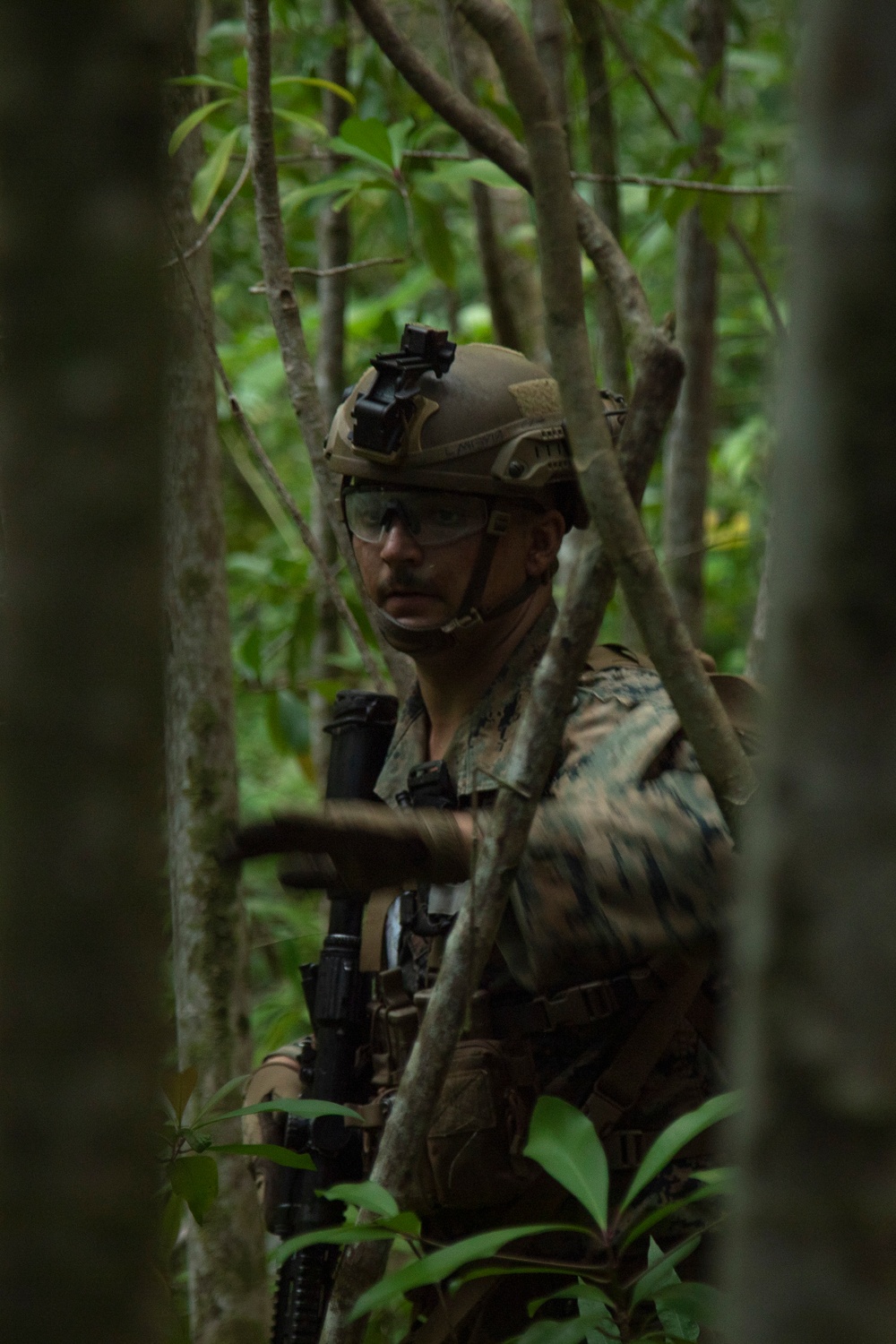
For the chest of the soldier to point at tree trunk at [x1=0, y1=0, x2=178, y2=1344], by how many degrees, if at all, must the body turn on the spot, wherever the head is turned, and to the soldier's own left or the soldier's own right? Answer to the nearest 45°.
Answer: approximately 45° to the soldier's own left

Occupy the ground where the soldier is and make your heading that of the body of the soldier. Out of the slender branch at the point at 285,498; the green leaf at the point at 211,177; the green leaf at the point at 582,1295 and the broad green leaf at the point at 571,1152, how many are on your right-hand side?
2

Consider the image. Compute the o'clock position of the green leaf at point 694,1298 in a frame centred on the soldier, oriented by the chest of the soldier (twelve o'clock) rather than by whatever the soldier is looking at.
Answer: The green leaf is roughly at 10 o'clock from the soldier.

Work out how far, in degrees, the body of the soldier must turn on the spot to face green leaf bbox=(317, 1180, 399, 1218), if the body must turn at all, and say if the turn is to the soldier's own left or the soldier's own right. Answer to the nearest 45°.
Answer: approximately 45° to the soldier's own left

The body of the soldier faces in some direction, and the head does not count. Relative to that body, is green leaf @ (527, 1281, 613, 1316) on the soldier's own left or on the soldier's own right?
on the soldier's own left

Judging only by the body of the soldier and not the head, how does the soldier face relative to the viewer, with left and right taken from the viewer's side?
facing the viewer and to the left of the viewer

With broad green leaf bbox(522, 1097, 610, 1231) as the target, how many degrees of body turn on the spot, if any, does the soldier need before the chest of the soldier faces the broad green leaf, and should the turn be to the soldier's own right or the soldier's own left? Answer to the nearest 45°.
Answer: approximately 45° to the soldier's own left

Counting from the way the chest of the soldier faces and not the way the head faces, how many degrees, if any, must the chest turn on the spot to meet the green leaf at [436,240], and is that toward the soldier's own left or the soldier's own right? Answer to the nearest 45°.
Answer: approximately 135° to the soldier's own right
